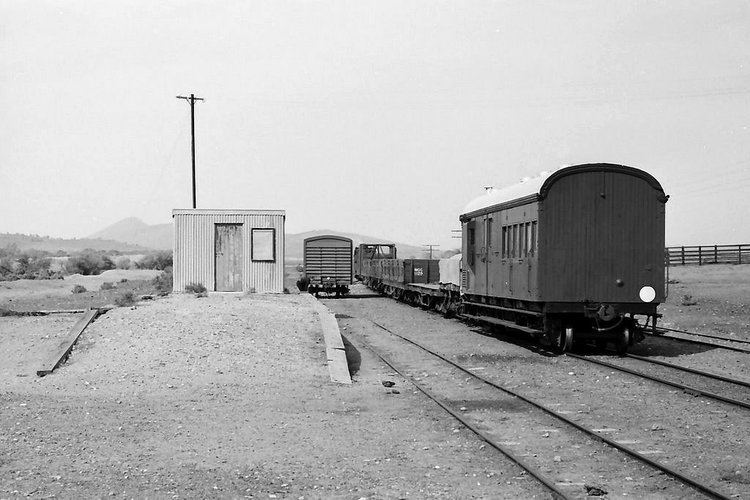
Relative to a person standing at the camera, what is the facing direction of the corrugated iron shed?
facing the viewer

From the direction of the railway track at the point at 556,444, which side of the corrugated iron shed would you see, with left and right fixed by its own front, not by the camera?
front

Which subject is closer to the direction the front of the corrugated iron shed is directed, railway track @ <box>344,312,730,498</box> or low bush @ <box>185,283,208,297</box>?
the railway track

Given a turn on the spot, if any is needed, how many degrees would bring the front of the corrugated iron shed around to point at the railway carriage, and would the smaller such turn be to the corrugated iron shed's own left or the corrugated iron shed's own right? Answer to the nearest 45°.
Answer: approximately 45° to the corrugated iron shed's own left

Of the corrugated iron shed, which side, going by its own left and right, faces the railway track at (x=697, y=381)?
front

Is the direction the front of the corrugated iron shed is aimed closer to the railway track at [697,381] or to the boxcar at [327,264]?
the railway track

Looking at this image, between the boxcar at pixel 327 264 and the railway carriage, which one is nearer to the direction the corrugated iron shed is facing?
the railway carriage

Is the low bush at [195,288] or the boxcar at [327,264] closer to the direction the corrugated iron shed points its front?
the low bush

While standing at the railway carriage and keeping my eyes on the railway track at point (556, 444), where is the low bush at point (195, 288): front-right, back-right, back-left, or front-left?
back-right

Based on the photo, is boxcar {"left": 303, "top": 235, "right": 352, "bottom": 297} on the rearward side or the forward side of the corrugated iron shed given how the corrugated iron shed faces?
on the rearward side
